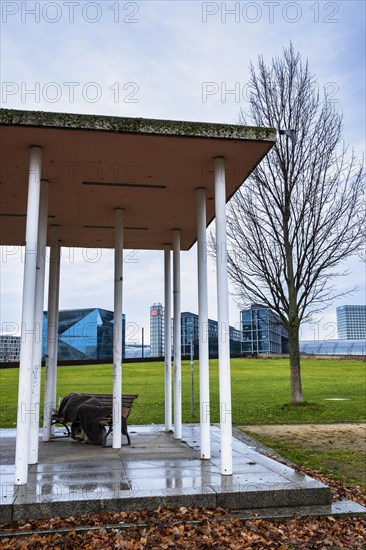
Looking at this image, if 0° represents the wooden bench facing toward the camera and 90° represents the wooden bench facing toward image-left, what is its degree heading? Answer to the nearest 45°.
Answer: approximately 45°
